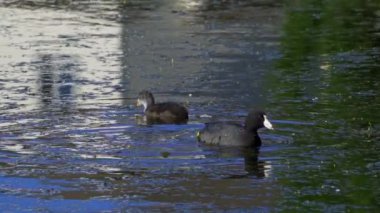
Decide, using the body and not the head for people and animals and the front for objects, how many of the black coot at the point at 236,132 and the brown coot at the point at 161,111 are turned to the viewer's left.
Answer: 1

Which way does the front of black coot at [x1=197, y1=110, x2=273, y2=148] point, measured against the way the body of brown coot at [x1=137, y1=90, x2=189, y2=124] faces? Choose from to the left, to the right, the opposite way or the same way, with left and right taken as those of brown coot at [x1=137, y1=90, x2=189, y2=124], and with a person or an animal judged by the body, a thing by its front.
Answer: the opposite way

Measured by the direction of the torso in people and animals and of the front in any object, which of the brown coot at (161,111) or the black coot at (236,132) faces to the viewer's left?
the brown coot at (161,111)

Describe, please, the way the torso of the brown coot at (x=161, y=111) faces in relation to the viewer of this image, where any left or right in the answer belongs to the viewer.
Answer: facing to the left of the viewer

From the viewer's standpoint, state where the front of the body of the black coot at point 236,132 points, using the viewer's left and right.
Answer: facing to the right of the viewer

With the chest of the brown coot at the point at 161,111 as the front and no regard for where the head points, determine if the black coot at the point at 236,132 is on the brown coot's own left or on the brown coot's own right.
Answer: on the brown coot's own left

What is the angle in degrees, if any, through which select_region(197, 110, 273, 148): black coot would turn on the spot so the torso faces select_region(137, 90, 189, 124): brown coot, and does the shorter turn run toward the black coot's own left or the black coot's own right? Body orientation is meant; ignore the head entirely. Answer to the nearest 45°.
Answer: approximately 135° to the black coot's own left
